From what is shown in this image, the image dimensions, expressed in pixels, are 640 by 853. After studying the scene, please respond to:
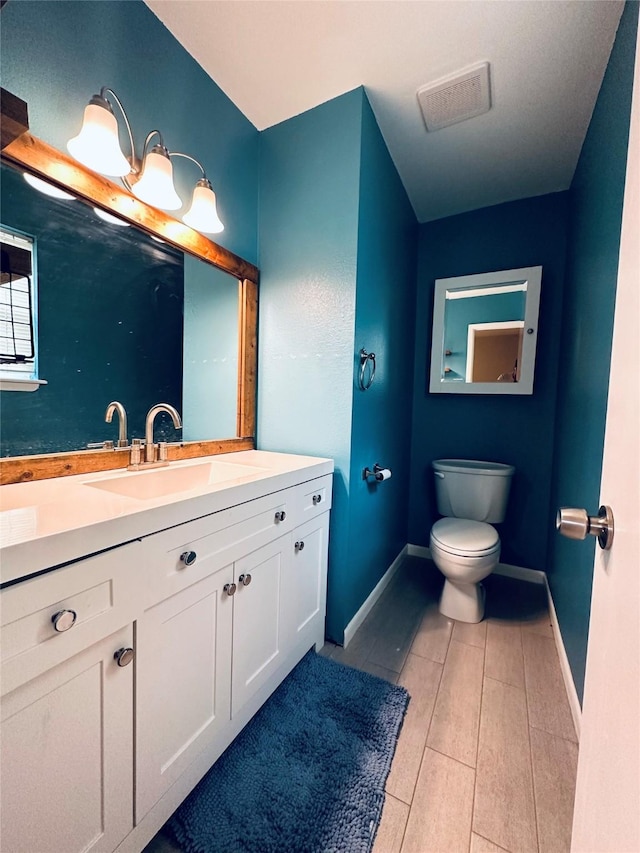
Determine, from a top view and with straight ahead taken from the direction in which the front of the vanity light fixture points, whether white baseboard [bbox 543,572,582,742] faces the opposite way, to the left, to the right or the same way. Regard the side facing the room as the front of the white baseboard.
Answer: the opposite way

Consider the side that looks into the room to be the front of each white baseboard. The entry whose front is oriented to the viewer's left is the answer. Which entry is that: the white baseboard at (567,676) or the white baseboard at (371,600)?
the white baseboard at (567,676)

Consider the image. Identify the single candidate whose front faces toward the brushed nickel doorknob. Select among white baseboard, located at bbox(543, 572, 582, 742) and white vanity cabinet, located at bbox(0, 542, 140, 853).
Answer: the white vanity cabinet

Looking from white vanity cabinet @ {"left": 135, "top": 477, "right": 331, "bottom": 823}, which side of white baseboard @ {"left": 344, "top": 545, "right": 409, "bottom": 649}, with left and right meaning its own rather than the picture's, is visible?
right

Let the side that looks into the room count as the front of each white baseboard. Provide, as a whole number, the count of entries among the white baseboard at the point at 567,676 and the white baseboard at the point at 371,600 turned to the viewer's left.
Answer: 1

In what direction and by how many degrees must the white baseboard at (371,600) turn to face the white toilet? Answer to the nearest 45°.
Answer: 0° — it already faces it

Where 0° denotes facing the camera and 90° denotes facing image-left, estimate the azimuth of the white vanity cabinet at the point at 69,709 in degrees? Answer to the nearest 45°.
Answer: approximately 315°

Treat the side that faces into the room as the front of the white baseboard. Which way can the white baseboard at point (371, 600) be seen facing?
to the viewer's right

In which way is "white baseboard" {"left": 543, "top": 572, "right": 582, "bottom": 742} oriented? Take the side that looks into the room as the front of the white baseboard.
to the viewer's left

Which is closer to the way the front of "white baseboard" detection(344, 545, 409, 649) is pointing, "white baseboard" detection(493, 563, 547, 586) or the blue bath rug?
the white baseboard
